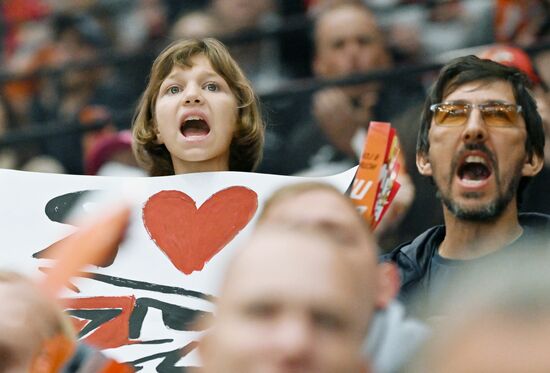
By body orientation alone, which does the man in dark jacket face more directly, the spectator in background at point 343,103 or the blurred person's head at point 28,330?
the blurred person's head

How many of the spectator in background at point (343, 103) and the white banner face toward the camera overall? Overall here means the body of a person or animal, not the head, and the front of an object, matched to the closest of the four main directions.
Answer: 2

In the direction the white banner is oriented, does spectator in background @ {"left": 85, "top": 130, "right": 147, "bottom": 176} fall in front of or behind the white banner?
behind

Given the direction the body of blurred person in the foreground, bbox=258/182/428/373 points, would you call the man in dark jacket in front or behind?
behind

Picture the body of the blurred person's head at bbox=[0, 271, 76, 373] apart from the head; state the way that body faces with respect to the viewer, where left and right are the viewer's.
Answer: facing the viewer and to the left of the viewer

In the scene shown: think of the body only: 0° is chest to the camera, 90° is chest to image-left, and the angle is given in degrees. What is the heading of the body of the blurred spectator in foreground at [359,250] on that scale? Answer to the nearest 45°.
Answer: approximately 45°

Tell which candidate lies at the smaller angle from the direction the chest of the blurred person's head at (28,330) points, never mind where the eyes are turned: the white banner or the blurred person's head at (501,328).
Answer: the blurred person's head

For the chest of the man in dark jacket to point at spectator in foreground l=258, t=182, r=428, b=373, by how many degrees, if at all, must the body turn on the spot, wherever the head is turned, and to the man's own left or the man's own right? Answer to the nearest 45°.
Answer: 0° — they already face them

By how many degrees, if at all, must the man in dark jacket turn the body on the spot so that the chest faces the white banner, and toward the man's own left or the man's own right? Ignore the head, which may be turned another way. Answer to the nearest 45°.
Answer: approximately 90° to the man's own right

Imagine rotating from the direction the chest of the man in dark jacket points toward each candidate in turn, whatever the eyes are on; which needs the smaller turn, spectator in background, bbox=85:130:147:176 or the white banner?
the white banner

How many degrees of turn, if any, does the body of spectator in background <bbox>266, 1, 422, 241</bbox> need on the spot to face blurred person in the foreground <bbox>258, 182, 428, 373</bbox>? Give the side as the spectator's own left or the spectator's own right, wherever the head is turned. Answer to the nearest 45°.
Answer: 0° — they already face them

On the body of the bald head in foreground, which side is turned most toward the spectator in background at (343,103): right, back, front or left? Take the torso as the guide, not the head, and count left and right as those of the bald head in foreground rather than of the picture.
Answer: back
